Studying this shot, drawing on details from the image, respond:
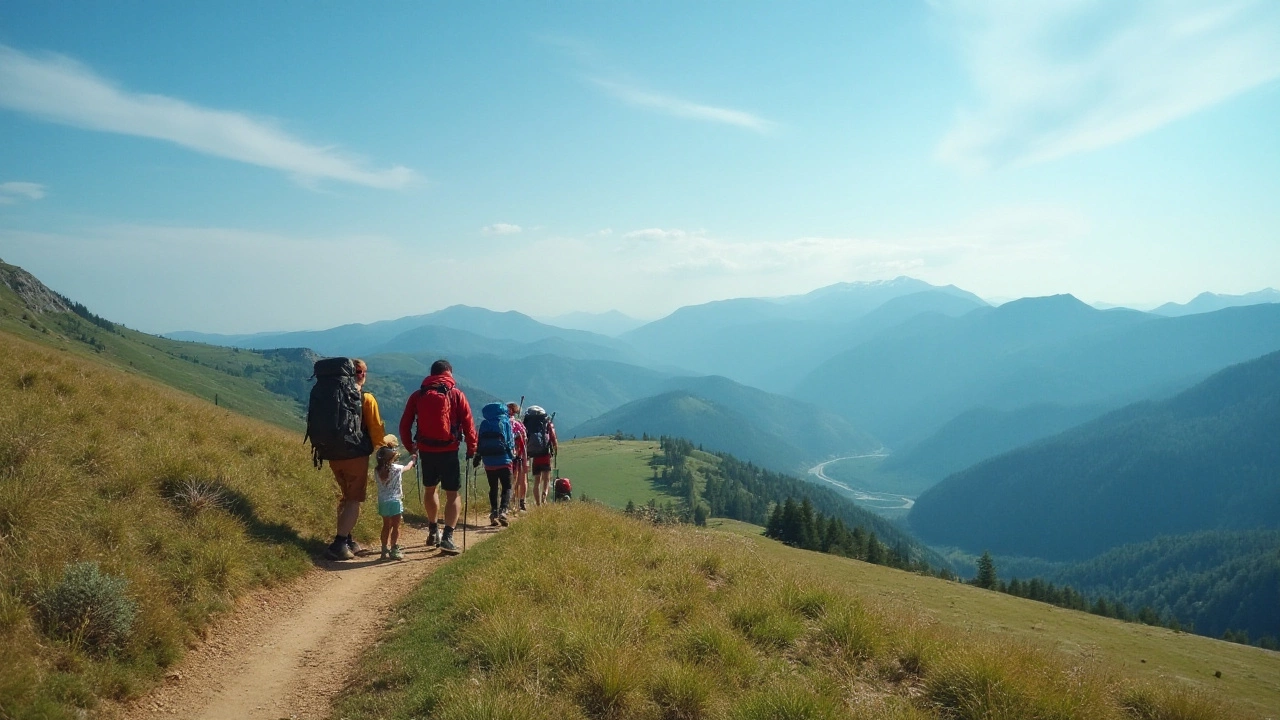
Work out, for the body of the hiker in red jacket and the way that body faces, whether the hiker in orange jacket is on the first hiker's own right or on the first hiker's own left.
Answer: on the first hiker's own left

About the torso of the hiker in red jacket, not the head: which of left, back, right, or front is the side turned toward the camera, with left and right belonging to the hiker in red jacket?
back

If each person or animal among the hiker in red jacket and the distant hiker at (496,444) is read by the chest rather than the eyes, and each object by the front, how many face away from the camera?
2

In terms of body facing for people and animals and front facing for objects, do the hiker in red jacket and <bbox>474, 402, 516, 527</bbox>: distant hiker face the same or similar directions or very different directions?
same or similar directions

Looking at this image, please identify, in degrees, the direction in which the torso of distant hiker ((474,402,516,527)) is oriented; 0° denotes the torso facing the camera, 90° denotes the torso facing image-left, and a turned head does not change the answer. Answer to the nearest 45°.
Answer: approximately 180°

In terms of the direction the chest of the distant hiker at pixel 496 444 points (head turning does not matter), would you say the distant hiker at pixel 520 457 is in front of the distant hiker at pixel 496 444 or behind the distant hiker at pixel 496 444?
in front

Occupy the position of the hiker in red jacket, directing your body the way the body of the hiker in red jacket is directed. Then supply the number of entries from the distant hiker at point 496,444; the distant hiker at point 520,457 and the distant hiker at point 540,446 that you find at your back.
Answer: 0

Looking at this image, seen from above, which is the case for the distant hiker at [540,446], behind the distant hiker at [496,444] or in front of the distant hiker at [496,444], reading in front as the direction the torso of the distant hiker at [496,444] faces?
in front

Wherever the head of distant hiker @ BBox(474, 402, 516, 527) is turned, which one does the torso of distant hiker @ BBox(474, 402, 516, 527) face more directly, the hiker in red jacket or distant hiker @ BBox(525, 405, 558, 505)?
the distant hiker
